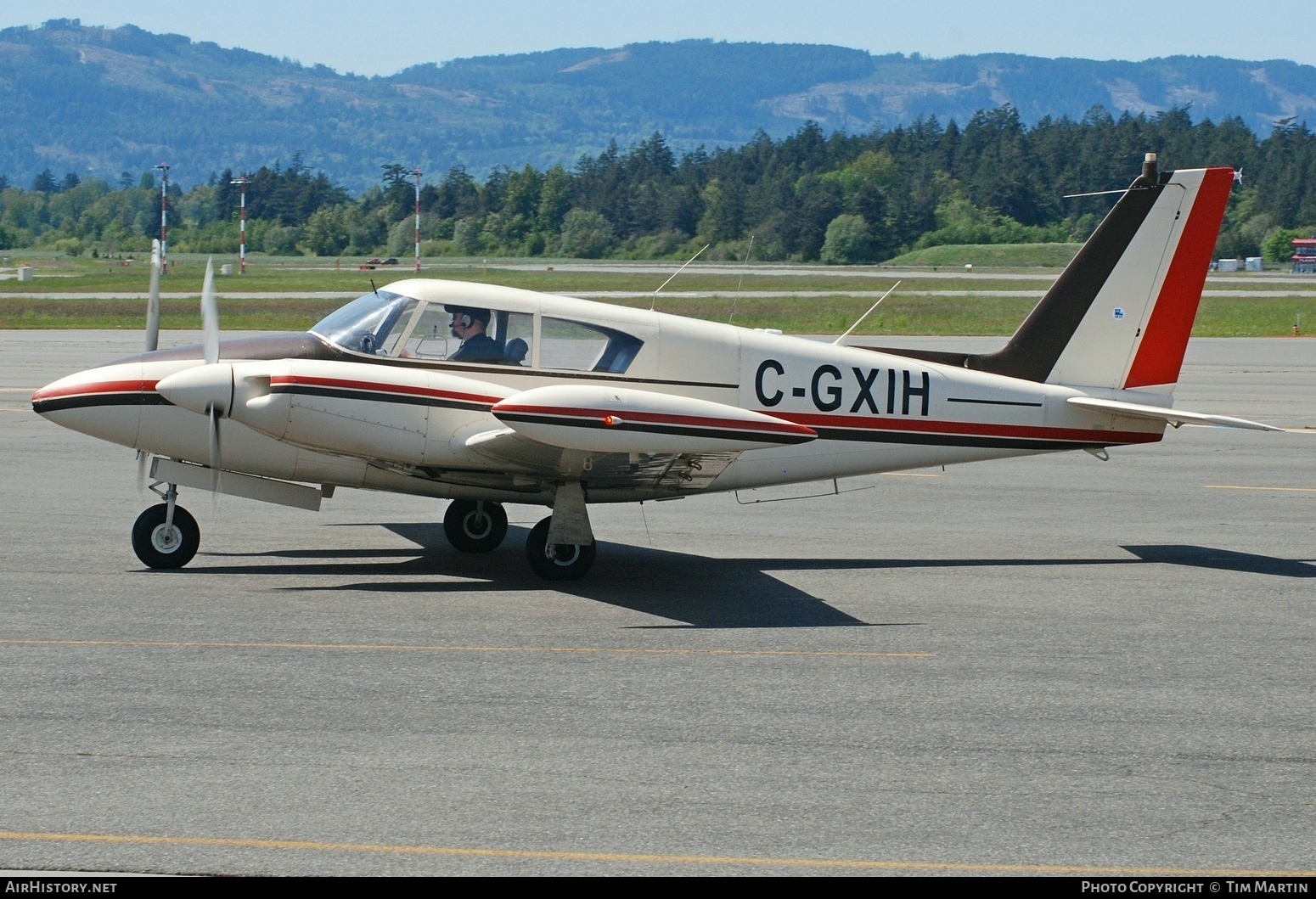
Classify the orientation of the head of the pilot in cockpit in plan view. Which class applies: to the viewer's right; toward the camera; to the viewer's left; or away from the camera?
to the viewer's left

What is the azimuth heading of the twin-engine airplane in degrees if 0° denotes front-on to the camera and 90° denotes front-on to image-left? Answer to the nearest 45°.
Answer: approximately 90°
